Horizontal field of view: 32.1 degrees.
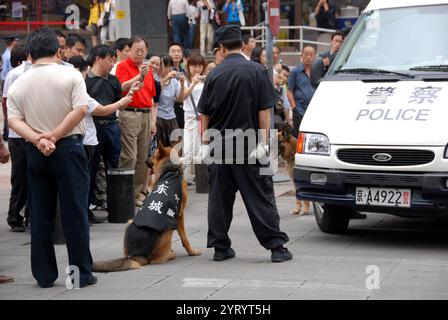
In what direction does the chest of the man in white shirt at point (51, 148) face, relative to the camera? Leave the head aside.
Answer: away from the camera

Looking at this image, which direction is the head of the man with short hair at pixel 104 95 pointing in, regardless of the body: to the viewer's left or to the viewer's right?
to the viewer's right

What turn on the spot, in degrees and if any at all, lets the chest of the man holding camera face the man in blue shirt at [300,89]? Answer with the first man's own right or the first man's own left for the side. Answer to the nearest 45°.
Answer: approximately 90° to the first man's own left

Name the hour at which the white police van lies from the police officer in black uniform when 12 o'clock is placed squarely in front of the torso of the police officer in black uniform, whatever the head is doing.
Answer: The white police van is roughly at 2 o'clock from the police officer in black uniform.

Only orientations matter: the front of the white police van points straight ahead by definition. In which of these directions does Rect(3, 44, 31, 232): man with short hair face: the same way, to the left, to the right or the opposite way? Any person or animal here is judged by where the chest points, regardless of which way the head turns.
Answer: the opposite way

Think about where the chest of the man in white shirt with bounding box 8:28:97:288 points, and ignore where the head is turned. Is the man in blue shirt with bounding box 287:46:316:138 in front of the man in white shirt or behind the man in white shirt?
in front

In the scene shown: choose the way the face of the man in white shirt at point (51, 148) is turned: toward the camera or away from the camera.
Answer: away from the camera

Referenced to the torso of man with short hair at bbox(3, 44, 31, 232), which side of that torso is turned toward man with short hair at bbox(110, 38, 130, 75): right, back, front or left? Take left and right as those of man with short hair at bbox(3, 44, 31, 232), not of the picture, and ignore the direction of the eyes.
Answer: front

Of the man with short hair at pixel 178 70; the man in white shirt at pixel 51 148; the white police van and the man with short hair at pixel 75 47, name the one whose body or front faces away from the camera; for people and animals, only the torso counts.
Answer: the man in white shirt

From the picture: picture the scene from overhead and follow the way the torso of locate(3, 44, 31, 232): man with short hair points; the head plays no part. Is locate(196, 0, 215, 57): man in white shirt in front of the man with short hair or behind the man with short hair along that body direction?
in front

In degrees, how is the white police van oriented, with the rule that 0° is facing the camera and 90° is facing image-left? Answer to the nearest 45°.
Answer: approximately 0°

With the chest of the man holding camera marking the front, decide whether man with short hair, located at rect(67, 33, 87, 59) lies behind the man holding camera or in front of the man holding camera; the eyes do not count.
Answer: behind
